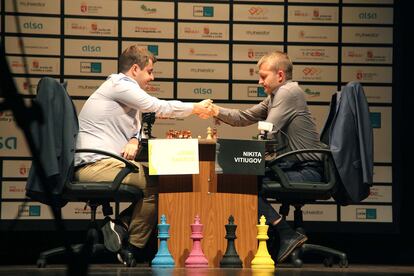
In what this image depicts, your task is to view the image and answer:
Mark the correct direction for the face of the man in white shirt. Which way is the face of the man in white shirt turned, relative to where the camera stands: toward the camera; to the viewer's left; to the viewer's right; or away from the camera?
to the viewer's right

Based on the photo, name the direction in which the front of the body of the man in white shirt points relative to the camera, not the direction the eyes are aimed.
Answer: to the viewer's right

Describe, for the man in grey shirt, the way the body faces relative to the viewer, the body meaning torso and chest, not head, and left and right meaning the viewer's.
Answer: facing to the left of the viewer

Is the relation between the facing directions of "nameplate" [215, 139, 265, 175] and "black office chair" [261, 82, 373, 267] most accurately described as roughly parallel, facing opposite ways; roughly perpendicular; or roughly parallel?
roughly perpendicular

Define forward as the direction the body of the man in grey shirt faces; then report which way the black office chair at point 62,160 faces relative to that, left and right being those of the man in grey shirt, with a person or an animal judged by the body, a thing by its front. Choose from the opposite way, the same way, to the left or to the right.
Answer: the opposite way

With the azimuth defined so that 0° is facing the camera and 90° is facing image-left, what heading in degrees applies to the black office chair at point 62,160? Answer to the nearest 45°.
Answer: approximately 270°

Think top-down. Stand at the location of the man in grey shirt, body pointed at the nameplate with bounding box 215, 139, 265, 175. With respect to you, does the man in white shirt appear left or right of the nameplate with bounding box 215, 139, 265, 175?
right

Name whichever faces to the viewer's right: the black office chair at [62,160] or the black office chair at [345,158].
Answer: the black office chair at [62,160]

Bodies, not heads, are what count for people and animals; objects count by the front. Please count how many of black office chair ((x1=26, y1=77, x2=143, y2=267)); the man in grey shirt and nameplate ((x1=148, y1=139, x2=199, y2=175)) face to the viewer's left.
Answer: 1

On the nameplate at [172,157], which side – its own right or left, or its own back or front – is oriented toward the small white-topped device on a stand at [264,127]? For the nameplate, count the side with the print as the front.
left

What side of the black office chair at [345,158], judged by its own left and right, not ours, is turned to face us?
left

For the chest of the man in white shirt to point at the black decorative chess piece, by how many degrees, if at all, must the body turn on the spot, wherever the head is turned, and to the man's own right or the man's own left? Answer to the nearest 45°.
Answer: approximately 45° to the man's own right
